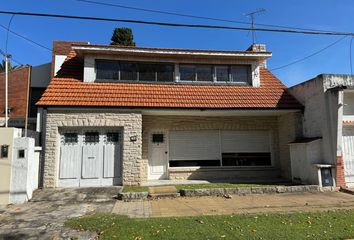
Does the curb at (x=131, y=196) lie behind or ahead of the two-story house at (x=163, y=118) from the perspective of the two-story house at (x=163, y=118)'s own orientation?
ahead

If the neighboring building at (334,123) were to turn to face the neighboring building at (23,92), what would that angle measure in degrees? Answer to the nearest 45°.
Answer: approximately 90° to its right

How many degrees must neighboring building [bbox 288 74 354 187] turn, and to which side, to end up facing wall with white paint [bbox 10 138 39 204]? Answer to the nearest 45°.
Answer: approximately 45° to its right

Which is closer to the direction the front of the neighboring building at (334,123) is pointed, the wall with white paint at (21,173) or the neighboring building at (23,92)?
the wall with white paint

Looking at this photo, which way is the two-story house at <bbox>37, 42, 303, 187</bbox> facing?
toward the camera

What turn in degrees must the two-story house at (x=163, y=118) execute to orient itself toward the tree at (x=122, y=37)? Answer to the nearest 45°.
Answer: approximately 180°

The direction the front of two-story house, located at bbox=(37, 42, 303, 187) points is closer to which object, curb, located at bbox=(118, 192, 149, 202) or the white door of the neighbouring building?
the curb

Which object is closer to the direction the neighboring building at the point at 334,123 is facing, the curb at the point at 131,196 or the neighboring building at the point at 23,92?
the curb

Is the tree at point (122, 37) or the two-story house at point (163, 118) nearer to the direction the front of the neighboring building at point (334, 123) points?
the two-story house

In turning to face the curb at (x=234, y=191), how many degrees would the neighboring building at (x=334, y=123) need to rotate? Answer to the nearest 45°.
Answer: approximately 45° to its right

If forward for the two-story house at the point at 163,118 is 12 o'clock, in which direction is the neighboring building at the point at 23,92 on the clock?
The neighboring building is roughly at 4 o'clock from the two-story house.

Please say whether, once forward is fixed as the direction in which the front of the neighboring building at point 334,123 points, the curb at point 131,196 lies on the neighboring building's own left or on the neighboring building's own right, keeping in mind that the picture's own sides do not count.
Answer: on the neighboring building's own right

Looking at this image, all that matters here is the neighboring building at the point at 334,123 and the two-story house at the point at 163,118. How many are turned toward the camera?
2
